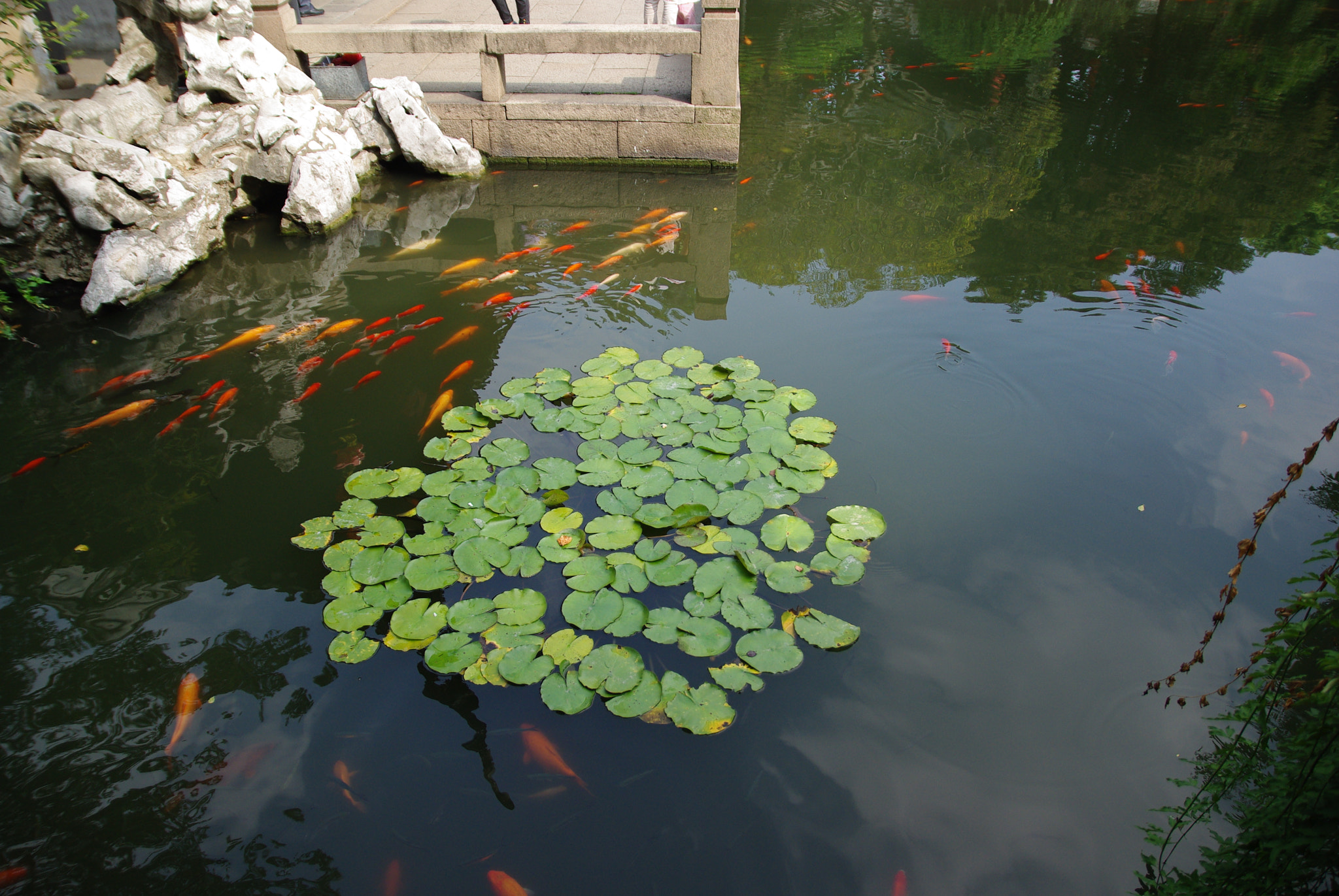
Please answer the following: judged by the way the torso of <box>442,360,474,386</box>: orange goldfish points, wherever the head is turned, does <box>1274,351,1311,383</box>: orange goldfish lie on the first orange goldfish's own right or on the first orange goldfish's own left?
on the first orange goldfish's own right

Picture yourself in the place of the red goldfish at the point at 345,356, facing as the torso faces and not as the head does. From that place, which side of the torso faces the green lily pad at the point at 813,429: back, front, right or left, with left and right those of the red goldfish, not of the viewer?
right

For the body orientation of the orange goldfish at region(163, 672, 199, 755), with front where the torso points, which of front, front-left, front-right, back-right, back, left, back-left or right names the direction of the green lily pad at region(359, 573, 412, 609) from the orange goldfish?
right

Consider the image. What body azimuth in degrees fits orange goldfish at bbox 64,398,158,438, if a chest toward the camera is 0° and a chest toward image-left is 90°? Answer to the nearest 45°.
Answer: approximately 225°

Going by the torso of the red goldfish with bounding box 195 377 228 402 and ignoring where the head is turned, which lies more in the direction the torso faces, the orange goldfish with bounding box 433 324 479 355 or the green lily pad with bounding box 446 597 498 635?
the orange goldfish

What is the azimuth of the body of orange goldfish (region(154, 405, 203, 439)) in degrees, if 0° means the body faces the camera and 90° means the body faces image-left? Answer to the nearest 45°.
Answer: approximately 225°

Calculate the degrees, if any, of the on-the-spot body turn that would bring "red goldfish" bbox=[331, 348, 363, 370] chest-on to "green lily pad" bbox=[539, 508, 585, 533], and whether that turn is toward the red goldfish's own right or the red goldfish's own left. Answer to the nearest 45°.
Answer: approximately 135° to the red goldfish's own right

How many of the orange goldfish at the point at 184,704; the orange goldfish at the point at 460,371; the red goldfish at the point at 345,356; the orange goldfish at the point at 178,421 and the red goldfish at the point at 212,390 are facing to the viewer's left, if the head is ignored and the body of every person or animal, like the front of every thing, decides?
0

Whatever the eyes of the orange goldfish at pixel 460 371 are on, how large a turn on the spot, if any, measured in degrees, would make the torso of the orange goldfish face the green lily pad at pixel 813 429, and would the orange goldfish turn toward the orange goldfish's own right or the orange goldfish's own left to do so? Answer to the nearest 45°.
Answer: approximately 90° to the orange goldfish's own right

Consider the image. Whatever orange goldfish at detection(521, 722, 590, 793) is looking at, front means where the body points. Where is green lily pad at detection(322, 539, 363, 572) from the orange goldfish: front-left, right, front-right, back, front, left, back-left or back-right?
front

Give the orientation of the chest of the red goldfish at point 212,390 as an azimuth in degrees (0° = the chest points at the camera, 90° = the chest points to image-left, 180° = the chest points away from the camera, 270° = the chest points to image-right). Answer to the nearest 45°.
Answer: approximately 225°

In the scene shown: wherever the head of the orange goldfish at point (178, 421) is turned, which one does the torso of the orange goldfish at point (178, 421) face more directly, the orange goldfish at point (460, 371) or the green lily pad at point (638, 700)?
the orange goldfish

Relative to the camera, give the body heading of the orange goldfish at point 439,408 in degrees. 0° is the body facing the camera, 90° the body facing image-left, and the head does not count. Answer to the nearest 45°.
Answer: approximately 225°

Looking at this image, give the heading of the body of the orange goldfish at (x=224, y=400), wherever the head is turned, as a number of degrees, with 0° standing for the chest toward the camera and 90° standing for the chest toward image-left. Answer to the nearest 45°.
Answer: approximately 225°

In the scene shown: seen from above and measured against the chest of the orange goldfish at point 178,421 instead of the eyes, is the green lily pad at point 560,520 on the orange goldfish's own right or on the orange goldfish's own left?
on the orange goldfish's own right

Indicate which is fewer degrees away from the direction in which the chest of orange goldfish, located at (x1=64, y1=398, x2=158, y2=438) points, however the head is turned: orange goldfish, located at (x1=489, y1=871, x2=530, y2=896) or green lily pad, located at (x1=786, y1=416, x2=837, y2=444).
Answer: the green lily pad
